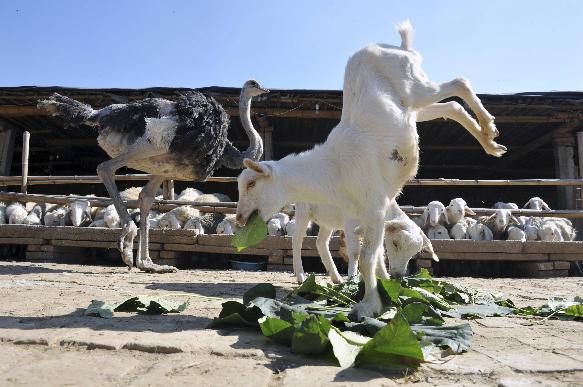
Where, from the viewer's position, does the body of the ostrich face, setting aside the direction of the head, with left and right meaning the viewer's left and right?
facing to the right of the viewer

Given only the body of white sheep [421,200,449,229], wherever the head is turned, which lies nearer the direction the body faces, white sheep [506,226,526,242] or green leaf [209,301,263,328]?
the green leaf

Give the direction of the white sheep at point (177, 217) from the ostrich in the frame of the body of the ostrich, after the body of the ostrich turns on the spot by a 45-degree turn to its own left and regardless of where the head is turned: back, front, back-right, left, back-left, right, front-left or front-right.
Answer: front-left

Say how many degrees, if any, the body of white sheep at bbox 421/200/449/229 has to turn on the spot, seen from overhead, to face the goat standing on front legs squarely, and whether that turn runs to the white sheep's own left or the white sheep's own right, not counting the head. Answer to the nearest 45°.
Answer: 0° — it already faces it

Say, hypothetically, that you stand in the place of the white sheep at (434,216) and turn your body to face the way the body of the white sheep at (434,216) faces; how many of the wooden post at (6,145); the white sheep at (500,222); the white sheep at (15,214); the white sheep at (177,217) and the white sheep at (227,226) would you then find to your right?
4

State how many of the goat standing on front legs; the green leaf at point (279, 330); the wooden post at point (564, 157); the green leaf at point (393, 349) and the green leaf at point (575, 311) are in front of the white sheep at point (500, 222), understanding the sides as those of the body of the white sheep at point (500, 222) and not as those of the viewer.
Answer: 4

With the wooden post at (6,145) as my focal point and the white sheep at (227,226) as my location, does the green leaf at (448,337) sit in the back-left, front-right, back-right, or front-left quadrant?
back-left

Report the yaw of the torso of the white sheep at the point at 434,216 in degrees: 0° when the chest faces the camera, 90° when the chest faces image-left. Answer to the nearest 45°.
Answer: approximately 0°

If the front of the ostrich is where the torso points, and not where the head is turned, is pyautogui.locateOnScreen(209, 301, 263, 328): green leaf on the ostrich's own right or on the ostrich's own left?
on the ostrich's own right

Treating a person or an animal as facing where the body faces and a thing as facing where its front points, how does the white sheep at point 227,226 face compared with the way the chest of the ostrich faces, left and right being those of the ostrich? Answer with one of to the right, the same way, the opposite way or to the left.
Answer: to the right
